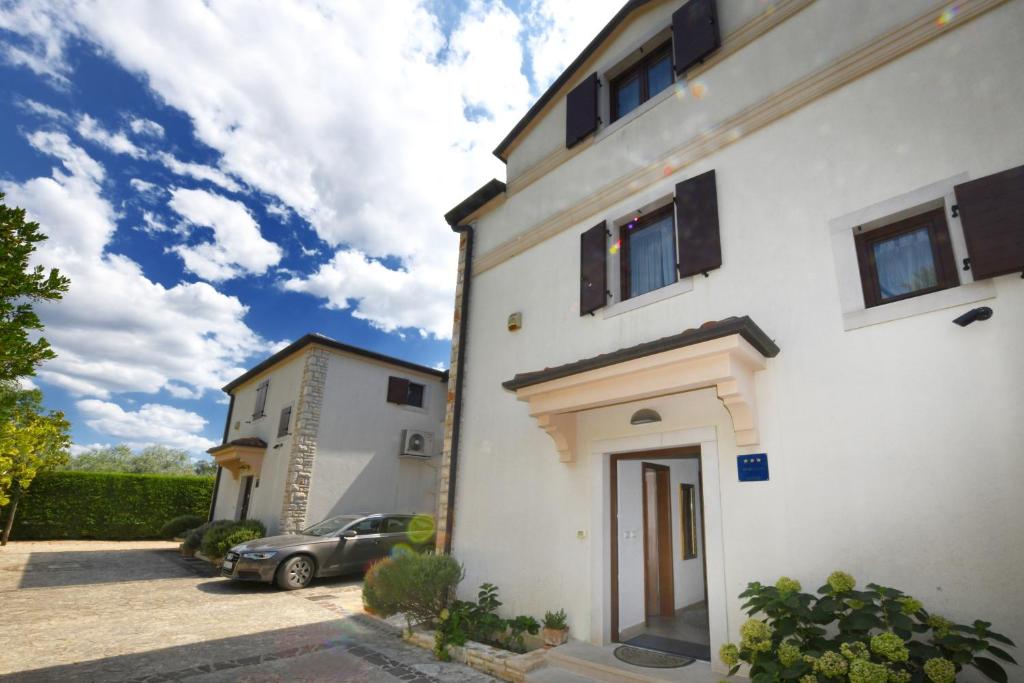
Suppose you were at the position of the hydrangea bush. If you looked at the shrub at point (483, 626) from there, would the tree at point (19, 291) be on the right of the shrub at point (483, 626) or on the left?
left

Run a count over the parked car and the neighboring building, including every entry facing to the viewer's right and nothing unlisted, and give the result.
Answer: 0

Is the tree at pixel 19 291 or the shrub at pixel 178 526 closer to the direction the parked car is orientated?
the tree

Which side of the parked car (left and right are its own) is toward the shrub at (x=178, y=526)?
right

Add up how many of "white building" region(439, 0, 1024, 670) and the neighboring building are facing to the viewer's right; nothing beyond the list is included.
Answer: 0

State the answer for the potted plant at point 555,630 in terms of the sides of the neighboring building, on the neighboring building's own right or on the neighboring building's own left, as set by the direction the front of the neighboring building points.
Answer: on the neighboring building's own left

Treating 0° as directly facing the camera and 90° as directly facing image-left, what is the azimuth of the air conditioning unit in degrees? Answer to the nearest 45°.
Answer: approximately 315°

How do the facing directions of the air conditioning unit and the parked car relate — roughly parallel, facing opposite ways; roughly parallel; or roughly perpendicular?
roughly perpendicular

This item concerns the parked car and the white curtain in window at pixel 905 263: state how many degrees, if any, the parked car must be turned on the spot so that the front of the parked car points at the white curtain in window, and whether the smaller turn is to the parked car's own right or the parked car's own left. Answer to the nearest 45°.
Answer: approximately 90° to the parked car's own left

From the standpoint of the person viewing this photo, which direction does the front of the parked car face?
facing the viewer and to the left of the viewer

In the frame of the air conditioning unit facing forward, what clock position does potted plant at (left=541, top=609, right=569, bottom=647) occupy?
The potted plant is roughly at 1 o'clock from the air conditioning unit.
